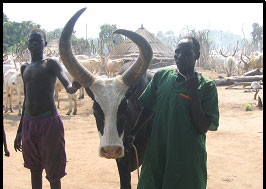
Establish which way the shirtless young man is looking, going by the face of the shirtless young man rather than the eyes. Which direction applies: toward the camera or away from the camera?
toward the camera

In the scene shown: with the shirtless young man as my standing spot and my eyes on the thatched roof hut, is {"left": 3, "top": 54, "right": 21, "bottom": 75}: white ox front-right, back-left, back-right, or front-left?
front-left
